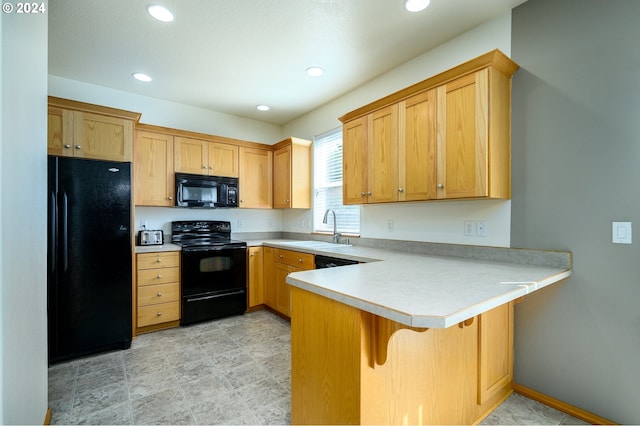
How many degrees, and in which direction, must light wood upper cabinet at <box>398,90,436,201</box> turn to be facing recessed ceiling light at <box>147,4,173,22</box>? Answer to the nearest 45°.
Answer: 0° — it already faces it

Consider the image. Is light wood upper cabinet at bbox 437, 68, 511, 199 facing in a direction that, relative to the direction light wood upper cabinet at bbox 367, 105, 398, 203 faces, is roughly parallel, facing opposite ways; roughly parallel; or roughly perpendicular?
roughly parallel

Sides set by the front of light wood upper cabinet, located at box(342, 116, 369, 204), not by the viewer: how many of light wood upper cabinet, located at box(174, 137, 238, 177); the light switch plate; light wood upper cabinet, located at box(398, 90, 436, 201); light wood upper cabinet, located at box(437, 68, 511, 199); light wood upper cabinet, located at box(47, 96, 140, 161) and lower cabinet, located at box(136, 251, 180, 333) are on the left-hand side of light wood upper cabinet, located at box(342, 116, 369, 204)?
3

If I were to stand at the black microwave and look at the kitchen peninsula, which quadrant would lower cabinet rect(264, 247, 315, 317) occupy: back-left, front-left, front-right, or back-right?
front-left

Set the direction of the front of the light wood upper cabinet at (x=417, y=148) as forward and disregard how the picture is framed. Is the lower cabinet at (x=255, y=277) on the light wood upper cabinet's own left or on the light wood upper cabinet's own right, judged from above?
on the light wood upper cabinet's own right

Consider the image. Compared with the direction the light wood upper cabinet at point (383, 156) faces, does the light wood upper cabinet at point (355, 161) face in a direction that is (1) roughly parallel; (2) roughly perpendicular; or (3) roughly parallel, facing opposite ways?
roughly parallel

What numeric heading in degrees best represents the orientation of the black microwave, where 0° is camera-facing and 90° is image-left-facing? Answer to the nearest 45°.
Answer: approximately 0°

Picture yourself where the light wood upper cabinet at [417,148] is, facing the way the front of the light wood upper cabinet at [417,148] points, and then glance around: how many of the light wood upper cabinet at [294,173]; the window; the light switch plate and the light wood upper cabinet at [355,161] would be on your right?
3

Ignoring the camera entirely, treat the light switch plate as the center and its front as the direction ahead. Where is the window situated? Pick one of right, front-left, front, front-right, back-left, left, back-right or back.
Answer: right

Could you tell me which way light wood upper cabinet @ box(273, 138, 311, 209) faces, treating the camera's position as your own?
facing the viewer and to the left of the viewer

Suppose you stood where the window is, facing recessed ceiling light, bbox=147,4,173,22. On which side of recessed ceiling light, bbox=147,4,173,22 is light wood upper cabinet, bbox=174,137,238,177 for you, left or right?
right
